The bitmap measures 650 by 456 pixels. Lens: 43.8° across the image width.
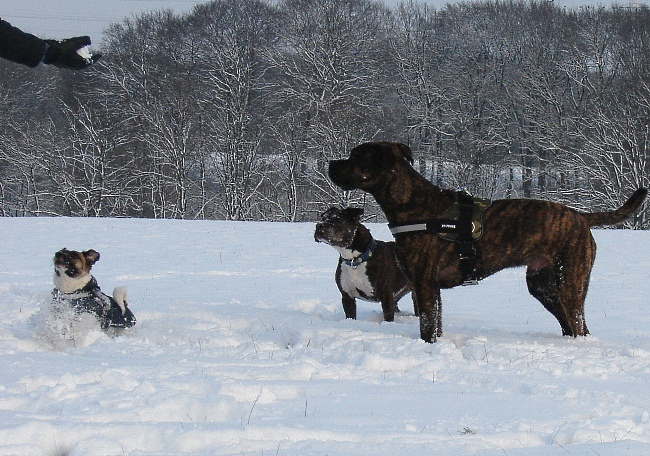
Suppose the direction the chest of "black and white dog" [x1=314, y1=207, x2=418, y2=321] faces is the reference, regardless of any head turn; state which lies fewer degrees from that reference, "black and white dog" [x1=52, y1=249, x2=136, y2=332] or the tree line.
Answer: the black and white dog

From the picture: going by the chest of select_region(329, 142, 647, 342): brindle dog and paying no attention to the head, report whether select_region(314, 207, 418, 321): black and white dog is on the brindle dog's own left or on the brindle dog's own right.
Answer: on the brindle dog's own right

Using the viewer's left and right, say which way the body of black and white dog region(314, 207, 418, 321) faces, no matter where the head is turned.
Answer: facing the viewer and to the left of the viewer

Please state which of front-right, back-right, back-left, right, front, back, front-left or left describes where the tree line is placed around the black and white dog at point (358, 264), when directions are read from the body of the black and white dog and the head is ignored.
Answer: back-right

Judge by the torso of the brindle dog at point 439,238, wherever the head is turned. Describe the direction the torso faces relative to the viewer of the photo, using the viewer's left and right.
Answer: facing to the left of the viewer

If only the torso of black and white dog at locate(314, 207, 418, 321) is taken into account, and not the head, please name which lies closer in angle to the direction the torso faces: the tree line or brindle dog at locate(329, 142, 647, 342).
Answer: the brindle dog

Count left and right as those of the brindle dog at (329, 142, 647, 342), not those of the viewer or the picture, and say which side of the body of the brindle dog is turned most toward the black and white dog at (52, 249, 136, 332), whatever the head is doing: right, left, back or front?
front

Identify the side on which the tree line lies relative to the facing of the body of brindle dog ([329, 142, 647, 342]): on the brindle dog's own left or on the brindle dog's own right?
on the brindle dog's own right

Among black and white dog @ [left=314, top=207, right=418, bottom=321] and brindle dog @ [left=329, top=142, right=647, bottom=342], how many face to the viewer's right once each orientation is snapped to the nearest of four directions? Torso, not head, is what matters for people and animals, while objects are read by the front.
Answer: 0

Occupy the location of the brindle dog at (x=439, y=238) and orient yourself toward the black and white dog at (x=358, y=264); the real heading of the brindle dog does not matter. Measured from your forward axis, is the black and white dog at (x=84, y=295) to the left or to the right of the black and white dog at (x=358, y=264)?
left

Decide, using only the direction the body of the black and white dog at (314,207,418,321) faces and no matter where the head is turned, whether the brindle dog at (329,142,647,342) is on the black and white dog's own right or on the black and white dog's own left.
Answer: on the black and white dog's own left
